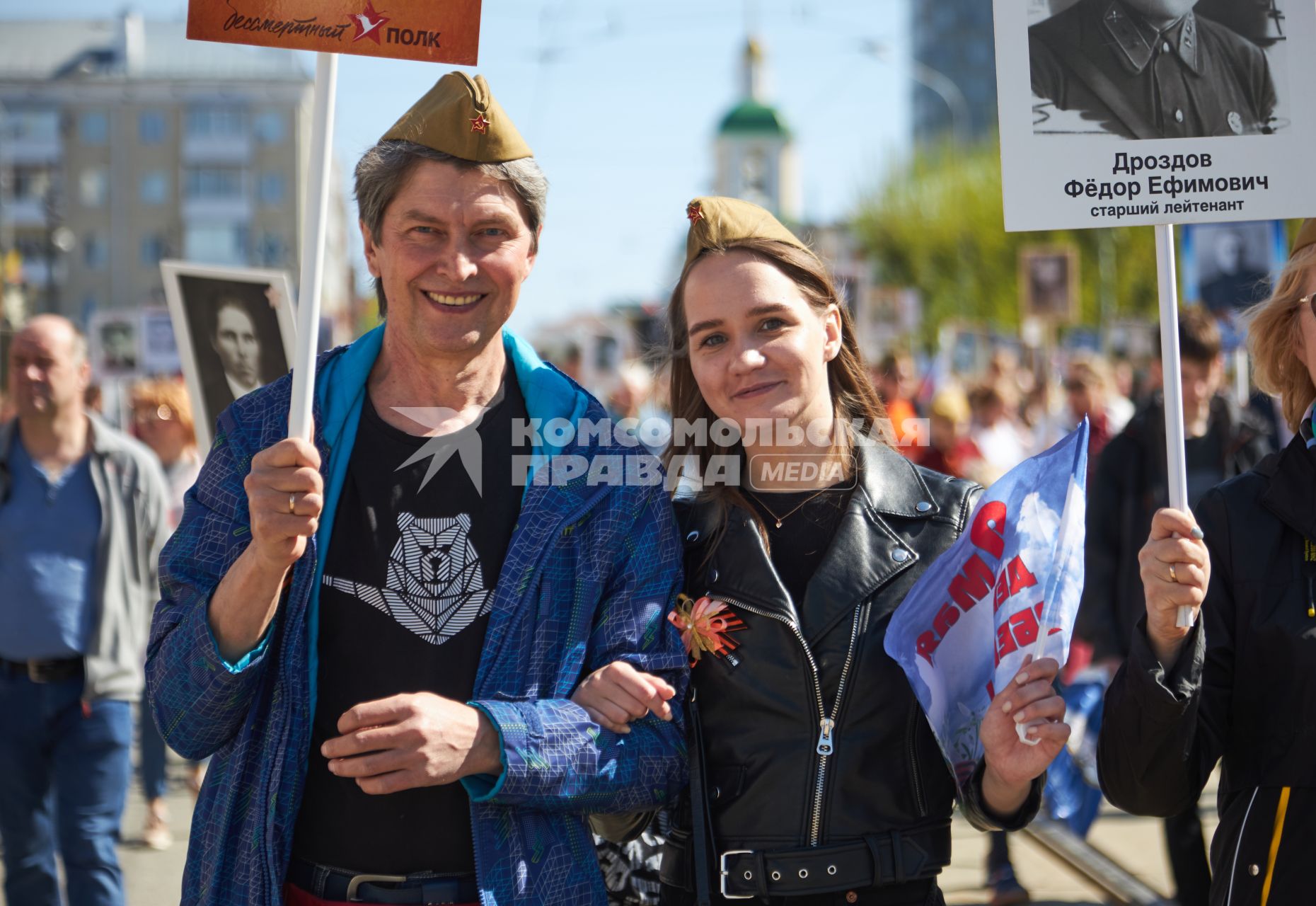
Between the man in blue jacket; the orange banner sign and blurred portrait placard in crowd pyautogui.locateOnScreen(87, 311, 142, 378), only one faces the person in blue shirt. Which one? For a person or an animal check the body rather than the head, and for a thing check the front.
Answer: the blurred portrait placard in crowd

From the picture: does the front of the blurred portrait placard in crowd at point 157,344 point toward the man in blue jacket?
yes

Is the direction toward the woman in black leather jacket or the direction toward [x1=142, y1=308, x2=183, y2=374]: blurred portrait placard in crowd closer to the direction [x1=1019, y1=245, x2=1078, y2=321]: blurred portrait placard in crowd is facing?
the woman in black leather jacket

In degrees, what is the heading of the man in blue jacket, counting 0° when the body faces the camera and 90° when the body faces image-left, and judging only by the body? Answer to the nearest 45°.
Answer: approximately 0°

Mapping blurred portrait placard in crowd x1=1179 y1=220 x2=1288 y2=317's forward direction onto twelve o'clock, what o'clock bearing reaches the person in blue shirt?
The person in blue shirt is roughly at 1 o'clock from the blurred portrait placard in crowd.

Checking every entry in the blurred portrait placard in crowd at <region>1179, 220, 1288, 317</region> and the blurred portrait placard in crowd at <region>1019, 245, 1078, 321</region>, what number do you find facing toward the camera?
2

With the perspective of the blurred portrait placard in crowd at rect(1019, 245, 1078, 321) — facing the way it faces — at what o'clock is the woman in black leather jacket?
The woman in black leather jacket is roughly at 12 o'clock from the blurred portrait placard in crowd.

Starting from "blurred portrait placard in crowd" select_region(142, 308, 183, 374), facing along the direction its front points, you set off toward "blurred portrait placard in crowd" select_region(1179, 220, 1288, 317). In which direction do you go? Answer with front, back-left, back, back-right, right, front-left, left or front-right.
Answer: front-left
